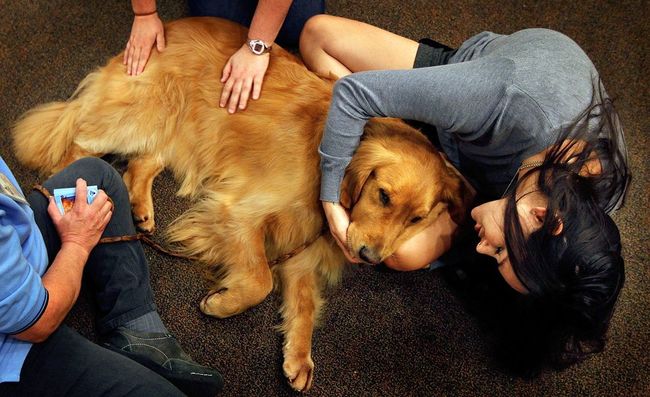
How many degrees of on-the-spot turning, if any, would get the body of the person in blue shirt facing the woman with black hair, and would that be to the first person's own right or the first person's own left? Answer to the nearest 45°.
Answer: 0° — they already face them

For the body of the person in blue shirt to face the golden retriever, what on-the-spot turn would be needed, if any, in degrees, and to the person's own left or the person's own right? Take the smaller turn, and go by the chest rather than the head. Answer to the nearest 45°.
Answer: approximately 45° to the person's own left

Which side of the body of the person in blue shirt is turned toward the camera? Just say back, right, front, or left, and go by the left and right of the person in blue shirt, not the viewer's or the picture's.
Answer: right
